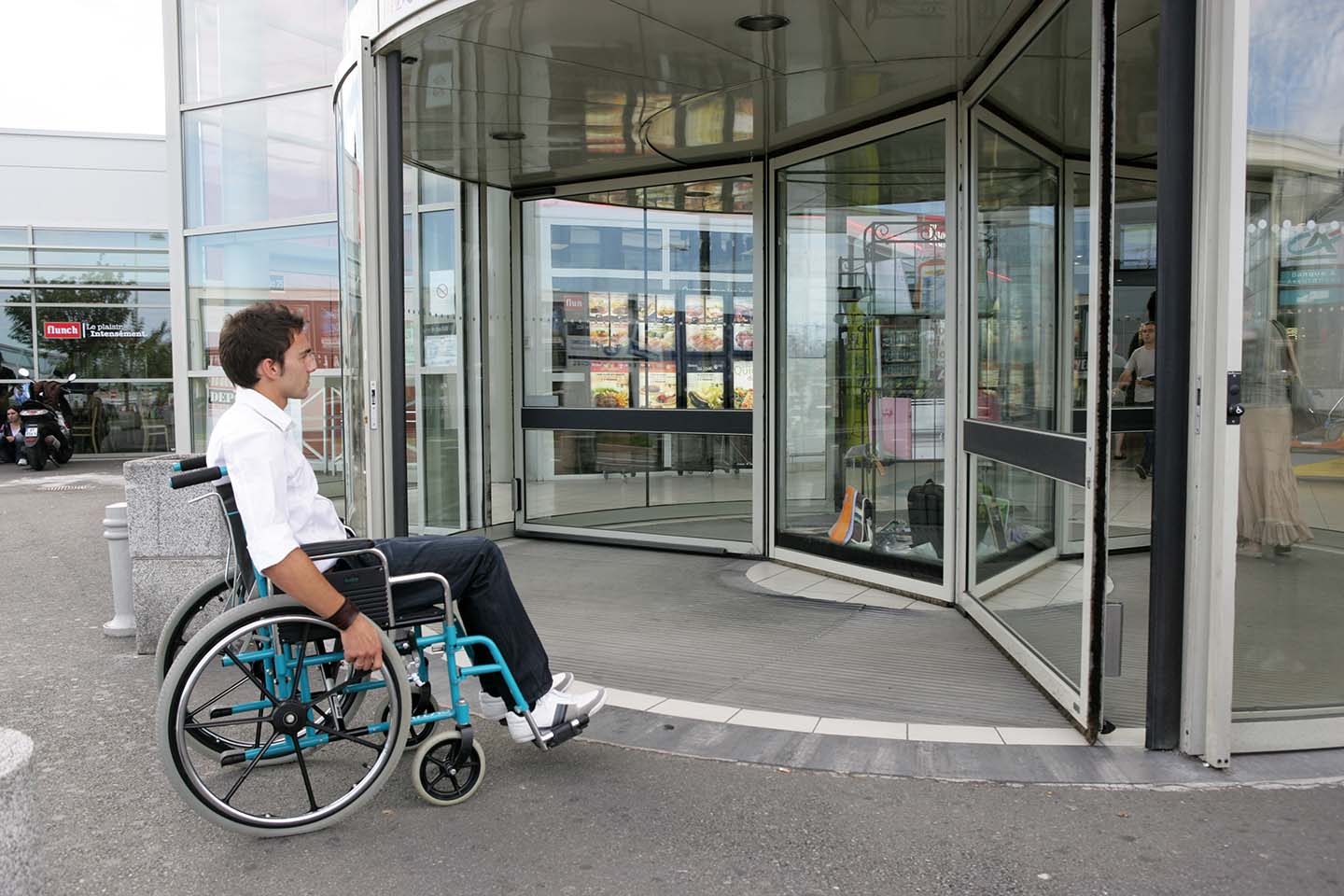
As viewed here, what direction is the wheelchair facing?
to the viewer's right

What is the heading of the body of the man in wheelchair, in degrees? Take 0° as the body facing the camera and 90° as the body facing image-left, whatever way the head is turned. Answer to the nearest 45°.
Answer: approximately 270°

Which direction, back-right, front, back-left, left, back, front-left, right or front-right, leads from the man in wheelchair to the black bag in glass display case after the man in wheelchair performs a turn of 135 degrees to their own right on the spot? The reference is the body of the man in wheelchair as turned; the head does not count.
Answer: back

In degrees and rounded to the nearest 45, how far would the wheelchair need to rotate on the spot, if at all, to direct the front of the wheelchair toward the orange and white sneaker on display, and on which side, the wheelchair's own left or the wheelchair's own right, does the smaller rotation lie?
approximately 45° to the wheelchair's own left

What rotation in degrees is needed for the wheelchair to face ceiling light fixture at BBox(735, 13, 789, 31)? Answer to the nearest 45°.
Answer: approximately 45° to its left

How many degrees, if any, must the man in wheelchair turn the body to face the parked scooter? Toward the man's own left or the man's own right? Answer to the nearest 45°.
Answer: approximately 90° to the man's own left

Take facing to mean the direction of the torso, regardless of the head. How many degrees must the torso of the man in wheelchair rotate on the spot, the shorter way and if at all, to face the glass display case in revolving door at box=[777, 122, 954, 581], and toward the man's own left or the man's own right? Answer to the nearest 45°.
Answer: approximately 45° to the man's own left

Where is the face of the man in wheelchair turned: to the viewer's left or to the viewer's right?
to the viewer's right

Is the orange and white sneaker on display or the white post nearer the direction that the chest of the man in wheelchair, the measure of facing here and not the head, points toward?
the orange and white sneaker on display

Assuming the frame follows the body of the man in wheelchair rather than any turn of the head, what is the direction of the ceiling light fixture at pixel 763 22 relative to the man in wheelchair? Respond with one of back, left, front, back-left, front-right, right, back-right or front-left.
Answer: front-left

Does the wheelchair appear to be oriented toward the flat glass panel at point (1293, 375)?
yes
